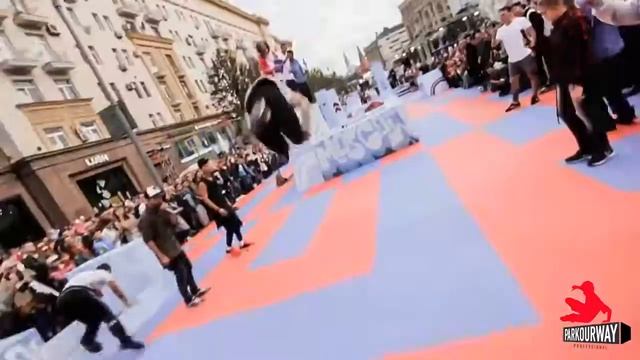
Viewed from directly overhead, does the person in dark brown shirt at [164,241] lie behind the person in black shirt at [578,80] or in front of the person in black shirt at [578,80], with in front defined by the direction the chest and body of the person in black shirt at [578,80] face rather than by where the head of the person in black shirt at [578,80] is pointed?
in front

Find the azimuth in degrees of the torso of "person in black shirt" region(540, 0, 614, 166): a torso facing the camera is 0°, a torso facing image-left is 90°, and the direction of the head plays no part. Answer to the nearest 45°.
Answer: approximately 90°

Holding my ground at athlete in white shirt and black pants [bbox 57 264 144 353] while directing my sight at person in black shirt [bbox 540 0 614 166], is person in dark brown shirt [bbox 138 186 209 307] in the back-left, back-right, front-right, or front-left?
front-left

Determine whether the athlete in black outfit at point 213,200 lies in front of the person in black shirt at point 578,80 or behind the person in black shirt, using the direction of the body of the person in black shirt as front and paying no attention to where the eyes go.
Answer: in front

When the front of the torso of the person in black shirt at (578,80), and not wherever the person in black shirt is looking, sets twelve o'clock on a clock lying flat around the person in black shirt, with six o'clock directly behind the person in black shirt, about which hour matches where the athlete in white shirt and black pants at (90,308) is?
The athlete in white shirt and black pants is roughly at 11 o'clock from the person in black shirt.
